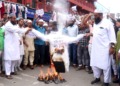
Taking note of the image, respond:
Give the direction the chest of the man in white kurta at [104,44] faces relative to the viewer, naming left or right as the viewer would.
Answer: facing the viewer and to the left of the viewer

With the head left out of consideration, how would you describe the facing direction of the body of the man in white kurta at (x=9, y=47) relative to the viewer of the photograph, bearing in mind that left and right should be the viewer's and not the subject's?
facing the viewer and to the right of the viewer

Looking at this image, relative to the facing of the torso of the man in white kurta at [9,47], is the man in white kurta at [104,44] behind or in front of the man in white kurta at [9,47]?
in front

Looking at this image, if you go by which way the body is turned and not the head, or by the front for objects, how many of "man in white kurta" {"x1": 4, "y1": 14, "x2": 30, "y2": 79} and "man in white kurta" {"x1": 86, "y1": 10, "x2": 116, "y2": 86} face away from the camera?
0

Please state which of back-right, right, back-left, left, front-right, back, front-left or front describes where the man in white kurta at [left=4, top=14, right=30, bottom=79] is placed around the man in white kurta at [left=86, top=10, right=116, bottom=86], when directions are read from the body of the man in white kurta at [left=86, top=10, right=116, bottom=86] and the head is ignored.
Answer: front-right
